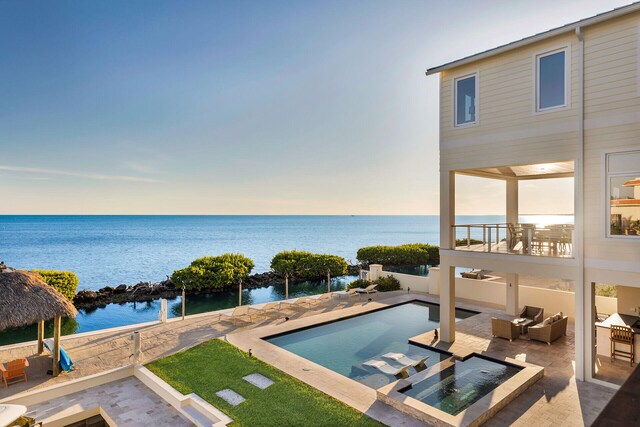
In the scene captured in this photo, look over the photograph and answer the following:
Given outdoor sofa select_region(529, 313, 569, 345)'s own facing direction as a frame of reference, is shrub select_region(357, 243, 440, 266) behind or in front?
in front

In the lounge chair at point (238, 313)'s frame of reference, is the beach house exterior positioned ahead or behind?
behind

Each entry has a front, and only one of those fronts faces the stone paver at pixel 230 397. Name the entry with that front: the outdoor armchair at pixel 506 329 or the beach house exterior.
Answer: the beach house exterior

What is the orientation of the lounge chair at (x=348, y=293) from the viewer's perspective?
to the viewer's left

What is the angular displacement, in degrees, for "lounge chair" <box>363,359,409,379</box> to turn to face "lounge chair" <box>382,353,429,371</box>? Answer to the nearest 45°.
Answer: approximately 90° to its right

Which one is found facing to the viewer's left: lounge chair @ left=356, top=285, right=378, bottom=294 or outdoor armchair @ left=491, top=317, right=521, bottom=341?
the lounge chair

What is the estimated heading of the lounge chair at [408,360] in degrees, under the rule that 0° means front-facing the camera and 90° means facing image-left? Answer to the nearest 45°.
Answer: approximately 135°

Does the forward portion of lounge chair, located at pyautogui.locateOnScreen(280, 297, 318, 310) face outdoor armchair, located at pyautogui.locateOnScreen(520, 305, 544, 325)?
no

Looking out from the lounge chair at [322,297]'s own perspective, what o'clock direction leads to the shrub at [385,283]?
The shrub is roughly at 5 o'clock from the lounge chair.

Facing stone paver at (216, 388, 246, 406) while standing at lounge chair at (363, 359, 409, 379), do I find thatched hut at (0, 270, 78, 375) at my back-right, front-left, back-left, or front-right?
front-right

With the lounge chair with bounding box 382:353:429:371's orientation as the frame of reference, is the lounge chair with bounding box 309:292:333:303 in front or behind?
in front

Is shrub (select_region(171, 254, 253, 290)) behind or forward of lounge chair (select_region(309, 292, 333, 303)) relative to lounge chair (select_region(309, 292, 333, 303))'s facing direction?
forward

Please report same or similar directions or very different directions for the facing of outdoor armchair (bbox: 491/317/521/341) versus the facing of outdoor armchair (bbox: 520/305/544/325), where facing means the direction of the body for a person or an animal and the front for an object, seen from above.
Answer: very different directions
